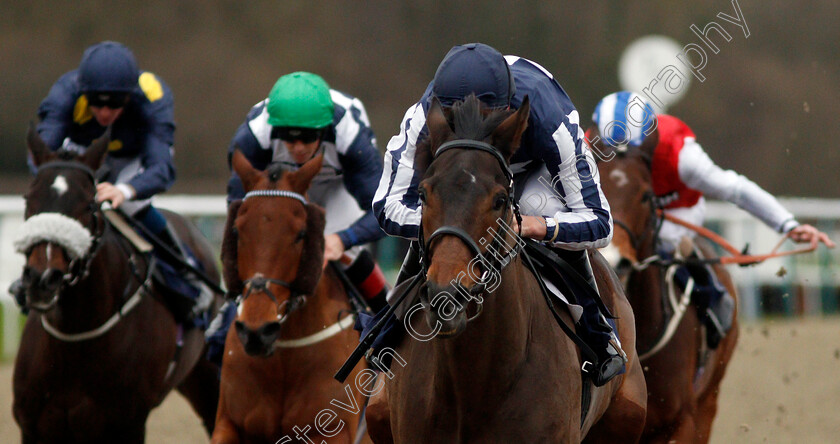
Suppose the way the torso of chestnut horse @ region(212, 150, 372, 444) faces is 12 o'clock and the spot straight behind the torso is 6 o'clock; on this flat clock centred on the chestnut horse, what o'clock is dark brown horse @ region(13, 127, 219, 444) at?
The dark brown horse is roughly at 4 o'clock from the chestnut horse.

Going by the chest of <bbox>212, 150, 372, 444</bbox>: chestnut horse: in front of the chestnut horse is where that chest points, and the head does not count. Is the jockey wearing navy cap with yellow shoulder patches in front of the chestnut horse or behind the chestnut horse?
behind

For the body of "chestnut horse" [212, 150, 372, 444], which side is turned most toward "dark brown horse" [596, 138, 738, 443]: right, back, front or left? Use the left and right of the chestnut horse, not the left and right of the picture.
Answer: left

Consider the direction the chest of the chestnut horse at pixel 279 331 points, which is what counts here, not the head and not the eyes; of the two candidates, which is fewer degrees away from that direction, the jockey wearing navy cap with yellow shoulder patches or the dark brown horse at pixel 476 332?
the dark brown horse

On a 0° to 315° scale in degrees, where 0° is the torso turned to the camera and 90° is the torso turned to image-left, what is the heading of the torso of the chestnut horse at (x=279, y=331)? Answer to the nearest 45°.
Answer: approximately 0°
